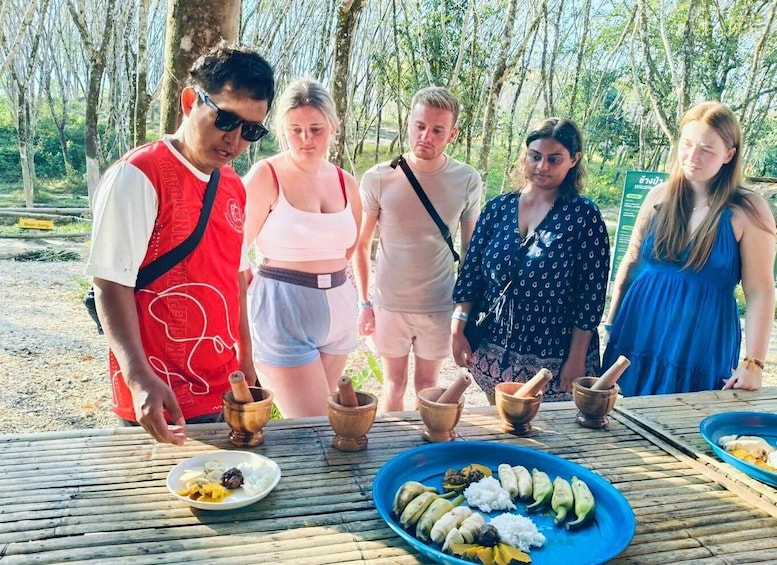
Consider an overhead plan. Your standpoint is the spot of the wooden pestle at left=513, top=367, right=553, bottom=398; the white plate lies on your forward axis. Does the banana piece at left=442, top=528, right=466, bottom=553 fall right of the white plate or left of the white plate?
left

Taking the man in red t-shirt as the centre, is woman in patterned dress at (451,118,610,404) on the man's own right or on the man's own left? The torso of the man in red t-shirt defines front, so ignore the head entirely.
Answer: on the man's own left

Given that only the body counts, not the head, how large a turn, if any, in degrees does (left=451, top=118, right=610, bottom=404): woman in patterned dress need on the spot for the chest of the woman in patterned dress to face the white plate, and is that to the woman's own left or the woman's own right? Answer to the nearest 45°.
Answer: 0° — they already face it

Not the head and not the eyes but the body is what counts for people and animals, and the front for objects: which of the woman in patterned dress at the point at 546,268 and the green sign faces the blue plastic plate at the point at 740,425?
the green sign

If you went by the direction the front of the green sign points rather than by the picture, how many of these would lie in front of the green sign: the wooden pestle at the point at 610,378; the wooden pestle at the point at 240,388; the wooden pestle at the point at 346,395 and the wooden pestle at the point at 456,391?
4

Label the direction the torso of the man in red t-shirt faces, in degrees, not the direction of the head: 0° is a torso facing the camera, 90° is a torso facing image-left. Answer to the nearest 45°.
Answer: approximately 315°

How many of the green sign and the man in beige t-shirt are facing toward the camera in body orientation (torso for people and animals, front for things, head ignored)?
2

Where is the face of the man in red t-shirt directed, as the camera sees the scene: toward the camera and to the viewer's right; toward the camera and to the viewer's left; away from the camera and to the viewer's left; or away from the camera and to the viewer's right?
toward the camera and to the viewer's right

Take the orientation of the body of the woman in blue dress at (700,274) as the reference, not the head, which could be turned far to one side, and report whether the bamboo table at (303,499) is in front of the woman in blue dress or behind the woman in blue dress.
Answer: in front

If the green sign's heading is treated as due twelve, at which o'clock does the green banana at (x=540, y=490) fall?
The green banana is roughly at 12 o'clock from the green sign.
